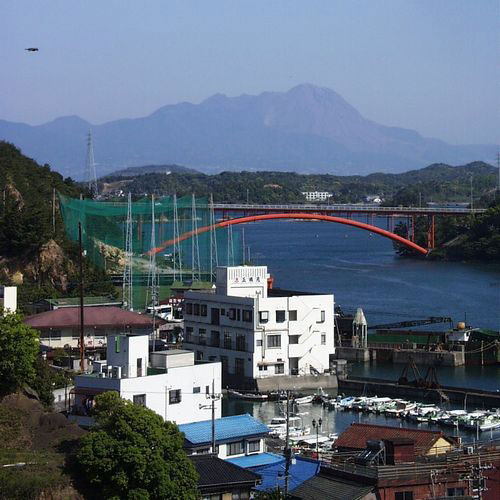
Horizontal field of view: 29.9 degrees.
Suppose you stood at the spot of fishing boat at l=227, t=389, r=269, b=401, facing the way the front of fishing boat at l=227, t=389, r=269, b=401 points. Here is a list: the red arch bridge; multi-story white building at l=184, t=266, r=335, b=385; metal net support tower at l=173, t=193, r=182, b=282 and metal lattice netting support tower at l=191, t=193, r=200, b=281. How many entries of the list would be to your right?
4

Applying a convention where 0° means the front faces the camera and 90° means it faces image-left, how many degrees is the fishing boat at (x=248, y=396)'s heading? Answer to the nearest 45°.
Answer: approximately 90°

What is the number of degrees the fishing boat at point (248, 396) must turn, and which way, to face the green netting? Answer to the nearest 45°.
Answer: approximately 90° to its right

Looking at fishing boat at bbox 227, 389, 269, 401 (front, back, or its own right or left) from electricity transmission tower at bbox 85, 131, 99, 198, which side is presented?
right

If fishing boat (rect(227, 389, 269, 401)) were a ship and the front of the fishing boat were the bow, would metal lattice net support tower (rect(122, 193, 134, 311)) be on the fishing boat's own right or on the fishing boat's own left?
on the fishing boat's own right

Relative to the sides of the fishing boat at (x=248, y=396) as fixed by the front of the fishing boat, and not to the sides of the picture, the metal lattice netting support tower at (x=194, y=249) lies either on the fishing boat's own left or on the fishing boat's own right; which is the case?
on the fishing boat's own right

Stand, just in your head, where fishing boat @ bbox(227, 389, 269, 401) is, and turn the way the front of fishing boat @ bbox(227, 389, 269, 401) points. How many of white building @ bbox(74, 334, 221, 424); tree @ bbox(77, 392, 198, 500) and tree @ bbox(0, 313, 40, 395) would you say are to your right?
0

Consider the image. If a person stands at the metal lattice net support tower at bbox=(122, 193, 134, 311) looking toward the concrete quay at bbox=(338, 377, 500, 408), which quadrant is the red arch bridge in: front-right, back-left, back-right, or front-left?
back-left

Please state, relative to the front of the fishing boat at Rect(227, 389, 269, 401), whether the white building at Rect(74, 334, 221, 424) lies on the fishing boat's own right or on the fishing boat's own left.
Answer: on the fishing boat's own left

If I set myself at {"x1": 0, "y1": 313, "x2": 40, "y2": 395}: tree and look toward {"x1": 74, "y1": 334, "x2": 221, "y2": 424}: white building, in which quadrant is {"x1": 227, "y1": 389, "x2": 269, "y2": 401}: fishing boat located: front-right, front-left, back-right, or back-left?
front-left

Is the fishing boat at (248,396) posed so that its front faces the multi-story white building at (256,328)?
no

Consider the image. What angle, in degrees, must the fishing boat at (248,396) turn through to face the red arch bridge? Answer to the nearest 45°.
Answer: approximately 90° to its right

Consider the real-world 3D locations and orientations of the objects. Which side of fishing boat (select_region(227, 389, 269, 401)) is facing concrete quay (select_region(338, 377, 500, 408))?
back

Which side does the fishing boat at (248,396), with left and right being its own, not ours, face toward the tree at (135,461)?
left

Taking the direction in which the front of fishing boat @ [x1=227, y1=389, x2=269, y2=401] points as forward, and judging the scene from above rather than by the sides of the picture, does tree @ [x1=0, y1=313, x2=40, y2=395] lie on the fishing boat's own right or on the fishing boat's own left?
on the fishing boat's own left
